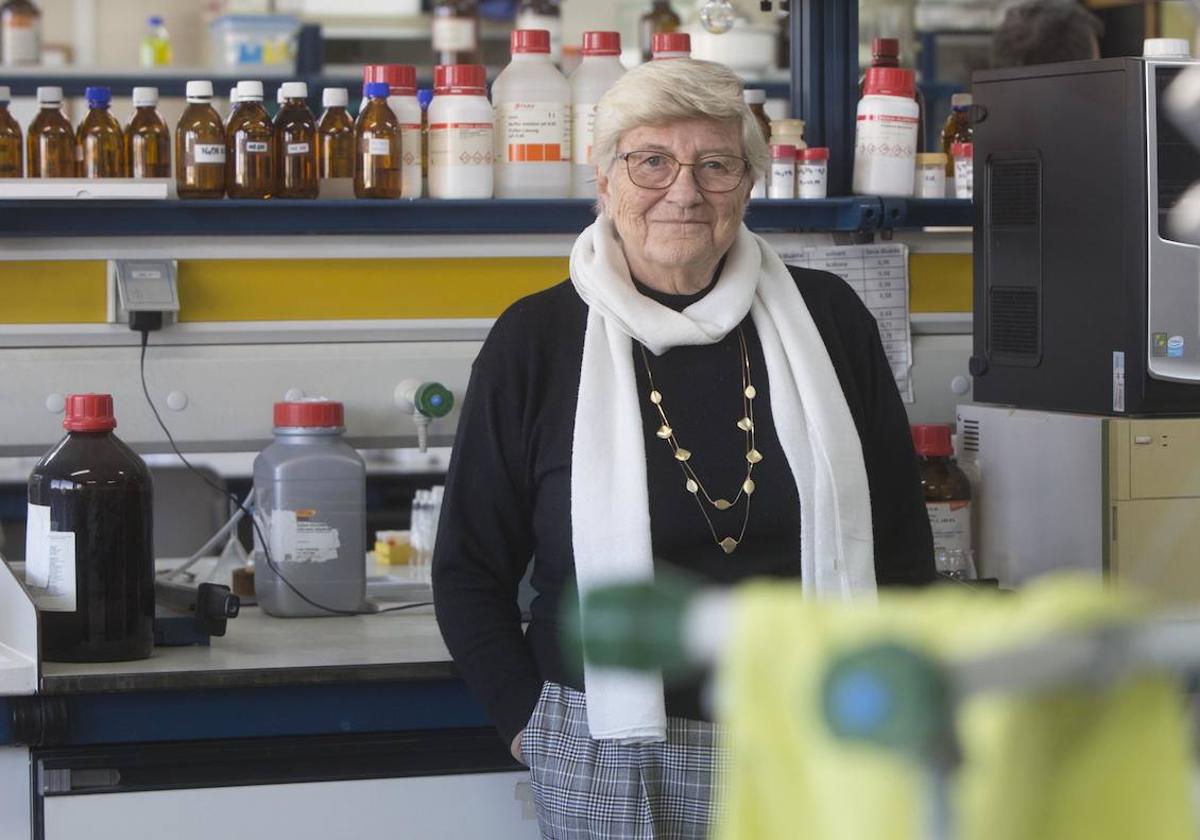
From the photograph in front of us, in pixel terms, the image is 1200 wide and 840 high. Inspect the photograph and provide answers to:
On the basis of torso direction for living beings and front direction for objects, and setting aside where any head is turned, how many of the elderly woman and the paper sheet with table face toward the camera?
2

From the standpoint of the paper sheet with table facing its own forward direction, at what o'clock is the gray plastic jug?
The gray plastic jug is roughly at 2 o'clock from the paper sheet with table.

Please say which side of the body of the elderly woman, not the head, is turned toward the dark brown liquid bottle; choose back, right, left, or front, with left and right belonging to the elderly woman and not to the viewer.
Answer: right

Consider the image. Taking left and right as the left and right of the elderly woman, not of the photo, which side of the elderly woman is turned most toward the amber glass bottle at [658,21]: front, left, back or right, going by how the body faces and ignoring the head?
back

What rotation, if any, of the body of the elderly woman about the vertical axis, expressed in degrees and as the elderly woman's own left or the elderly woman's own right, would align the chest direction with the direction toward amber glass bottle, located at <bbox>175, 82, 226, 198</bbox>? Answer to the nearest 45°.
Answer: approximately 135° to the elderly woman's own right

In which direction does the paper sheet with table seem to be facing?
toward the camera

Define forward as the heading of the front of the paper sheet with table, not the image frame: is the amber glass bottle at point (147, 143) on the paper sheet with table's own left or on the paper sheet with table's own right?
on the paper sheet with table's own right

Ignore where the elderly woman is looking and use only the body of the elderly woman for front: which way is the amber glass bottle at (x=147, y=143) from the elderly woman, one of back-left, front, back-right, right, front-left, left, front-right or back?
back-right

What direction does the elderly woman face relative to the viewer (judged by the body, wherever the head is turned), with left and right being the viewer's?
facing the viewer

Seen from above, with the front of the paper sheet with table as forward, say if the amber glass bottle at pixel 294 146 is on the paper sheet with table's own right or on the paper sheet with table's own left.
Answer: on the paper sheet with table's own right
